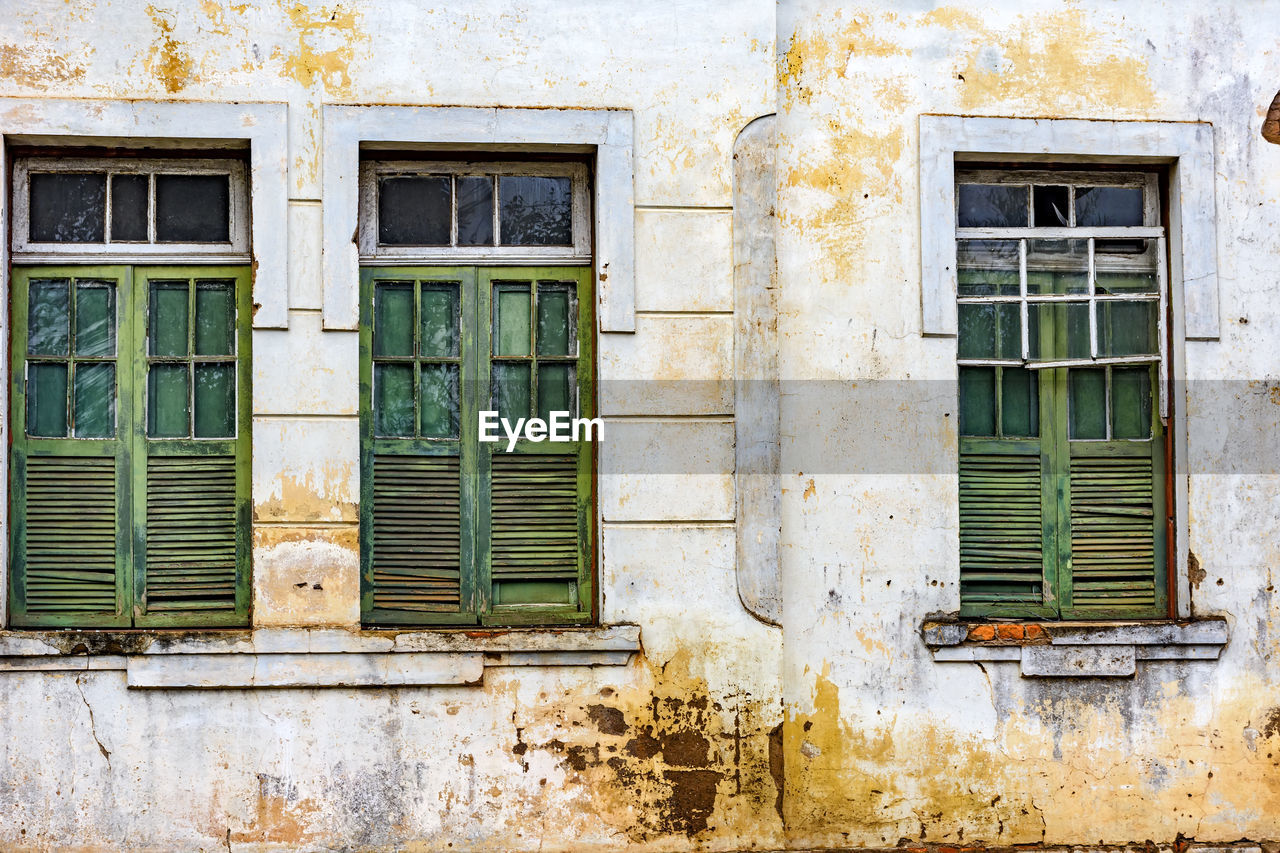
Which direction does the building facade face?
toward the camera
